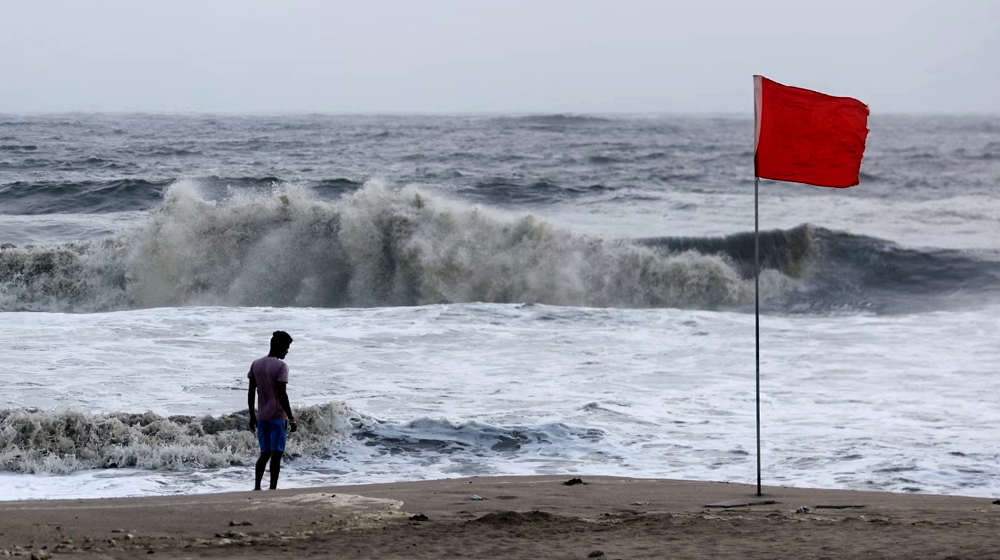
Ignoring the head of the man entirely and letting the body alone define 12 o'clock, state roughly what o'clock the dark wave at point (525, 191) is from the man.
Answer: The dark wave is roughly at 11 o'clock from the man.

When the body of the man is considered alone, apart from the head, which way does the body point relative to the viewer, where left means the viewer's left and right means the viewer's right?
facing away from the viewer and to the right of the viewer

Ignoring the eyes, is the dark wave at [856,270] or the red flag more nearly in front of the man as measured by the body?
the dark wave

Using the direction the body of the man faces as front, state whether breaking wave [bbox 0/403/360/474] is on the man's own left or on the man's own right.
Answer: on the man's own left

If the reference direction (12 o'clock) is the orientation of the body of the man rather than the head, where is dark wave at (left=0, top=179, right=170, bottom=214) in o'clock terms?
The dark wave is roughly at 10 o'clock from the man.

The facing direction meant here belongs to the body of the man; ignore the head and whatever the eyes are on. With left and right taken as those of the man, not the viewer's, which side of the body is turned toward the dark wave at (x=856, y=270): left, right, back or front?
front

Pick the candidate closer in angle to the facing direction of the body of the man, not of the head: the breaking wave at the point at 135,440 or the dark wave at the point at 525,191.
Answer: the dark wave

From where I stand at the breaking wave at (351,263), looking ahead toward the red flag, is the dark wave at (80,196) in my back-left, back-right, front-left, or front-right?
back-right

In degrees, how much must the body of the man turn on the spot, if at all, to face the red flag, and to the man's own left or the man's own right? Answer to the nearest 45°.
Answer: approximately 45° to the man's own right

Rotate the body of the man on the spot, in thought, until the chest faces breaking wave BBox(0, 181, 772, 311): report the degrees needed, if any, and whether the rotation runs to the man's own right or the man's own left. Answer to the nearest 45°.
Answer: approximately 45° to the man's own left
